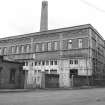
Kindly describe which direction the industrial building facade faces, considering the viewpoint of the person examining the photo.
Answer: facing the viewer and to the left of the viewer
